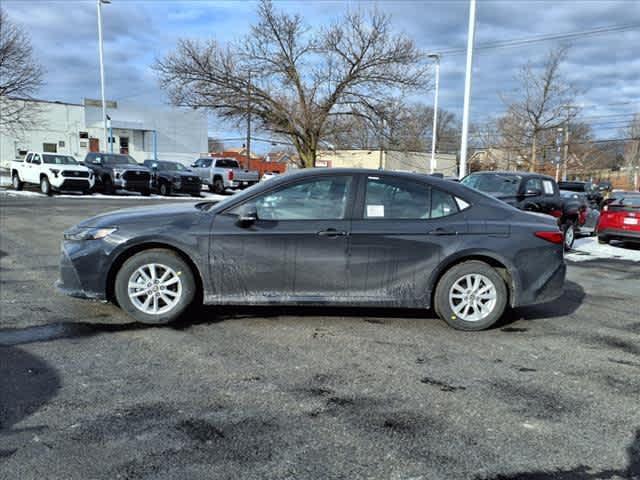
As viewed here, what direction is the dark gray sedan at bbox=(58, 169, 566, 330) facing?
to the viewer's left

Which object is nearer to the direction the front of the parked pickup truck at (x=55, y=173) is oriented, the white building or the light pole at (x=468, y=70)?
the light pole

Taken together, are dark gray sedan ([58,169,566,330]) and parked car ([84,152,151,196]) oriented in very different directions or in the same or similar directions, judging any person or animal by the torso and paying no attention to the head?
very different directions

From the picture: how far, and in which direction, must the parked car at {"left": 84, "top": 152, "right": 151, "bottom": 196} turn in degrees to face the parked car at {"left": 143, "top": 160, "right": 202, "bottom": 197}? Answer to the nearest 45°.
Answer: approximately 45° to its left

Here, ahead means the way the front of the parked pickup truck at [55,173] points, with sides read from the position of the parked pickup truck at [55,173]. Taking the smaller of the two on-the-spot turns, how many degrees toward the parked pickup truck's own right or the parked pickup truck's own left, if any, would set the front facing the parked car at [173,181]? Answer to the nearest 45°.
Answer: approximately 45° to the parked pickup truck's own left

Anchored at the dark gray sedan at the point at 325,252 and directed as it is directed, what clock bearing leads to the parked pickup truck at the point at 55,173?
The parked pickup truck is roughly at 2 o'clock from the dark gray sedan.

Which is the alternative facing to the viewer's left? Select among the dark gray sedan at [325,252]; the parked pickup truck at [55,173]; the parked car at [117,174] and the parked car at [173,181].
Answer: the dark gray sedan
